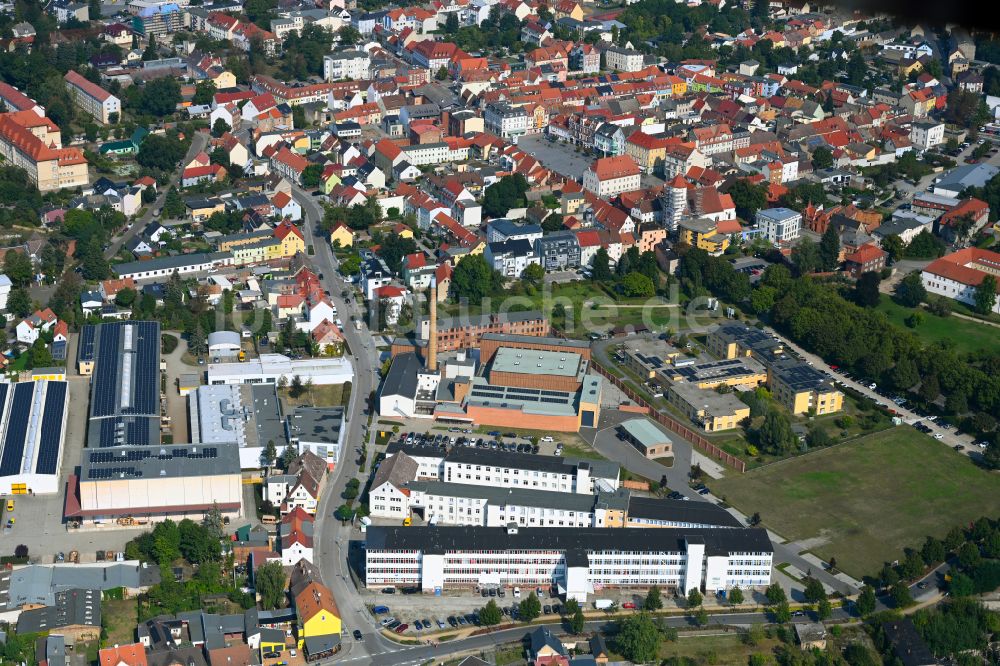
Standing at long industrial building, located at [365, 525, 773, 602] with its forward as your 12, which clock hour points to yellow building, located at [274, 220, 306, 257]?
The yellow building is roughly at 5 o'clock from the long industrial building.

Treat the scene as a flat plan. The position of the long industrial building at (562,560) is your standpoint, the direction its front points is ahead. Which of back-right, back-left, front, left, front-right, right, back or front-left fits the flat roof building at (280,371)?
back-right

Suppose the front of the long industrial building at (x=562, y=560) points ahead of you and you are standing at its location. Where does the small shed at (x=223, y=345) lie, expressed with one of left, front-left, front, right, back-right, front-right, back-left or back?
back-right

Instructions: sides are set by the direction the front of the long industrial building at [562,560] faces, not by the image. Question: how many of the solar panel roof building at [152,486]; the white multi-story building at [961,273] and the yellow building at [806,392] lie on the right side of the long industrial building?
1

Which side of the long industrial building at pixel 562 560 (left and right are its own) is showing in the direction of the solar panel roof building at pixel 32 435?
right

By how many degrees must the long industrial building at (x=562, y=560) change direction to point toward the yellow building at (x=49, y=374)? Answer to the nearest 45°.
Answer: approximately 135° to its right

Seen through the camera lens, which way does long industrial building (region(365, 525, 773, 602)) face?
facing the viewer

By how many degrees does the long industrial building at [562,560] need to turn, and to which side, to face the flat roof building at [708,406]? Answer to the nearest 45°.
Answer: approximately 135° to its left

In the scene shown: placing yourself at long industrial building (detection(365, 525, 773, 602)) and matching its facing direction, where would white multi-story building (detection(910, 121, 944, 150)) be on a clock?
The white multi-story building is roughly at 7 o'clock from the long industrial building.

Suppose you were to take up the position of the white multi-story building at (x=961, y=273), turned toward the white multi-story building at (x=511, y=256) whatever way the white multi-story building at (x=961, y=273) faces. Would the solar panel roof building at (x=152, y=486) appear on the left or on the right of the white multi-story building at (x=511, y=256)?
left

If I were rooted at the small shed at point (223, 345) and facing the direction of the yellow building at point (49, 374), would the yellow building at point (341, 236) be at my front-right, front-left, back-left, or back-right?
back-right

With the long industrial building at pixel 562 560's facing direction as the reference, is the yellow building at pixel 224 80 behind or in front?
behind

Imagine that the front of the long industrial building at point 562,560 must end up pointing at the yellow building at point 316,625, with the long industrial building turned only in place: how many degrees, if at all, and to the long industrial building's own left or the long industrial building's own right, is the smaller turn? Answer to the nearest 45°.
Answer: approximately 45° to the long industrial building's own right

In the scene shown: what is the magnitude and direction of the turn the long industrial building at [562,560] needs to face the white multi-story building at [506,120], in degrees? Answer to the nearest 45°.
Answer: approximately 180°

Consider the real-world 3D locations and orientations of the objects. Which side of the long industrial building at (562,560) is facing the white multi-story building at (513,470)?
back

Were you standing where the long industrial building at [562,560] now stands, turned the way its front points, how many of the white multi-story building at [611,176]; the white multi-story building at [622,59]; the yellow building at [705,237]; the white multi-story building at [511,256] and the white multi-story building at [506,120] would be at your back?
5
